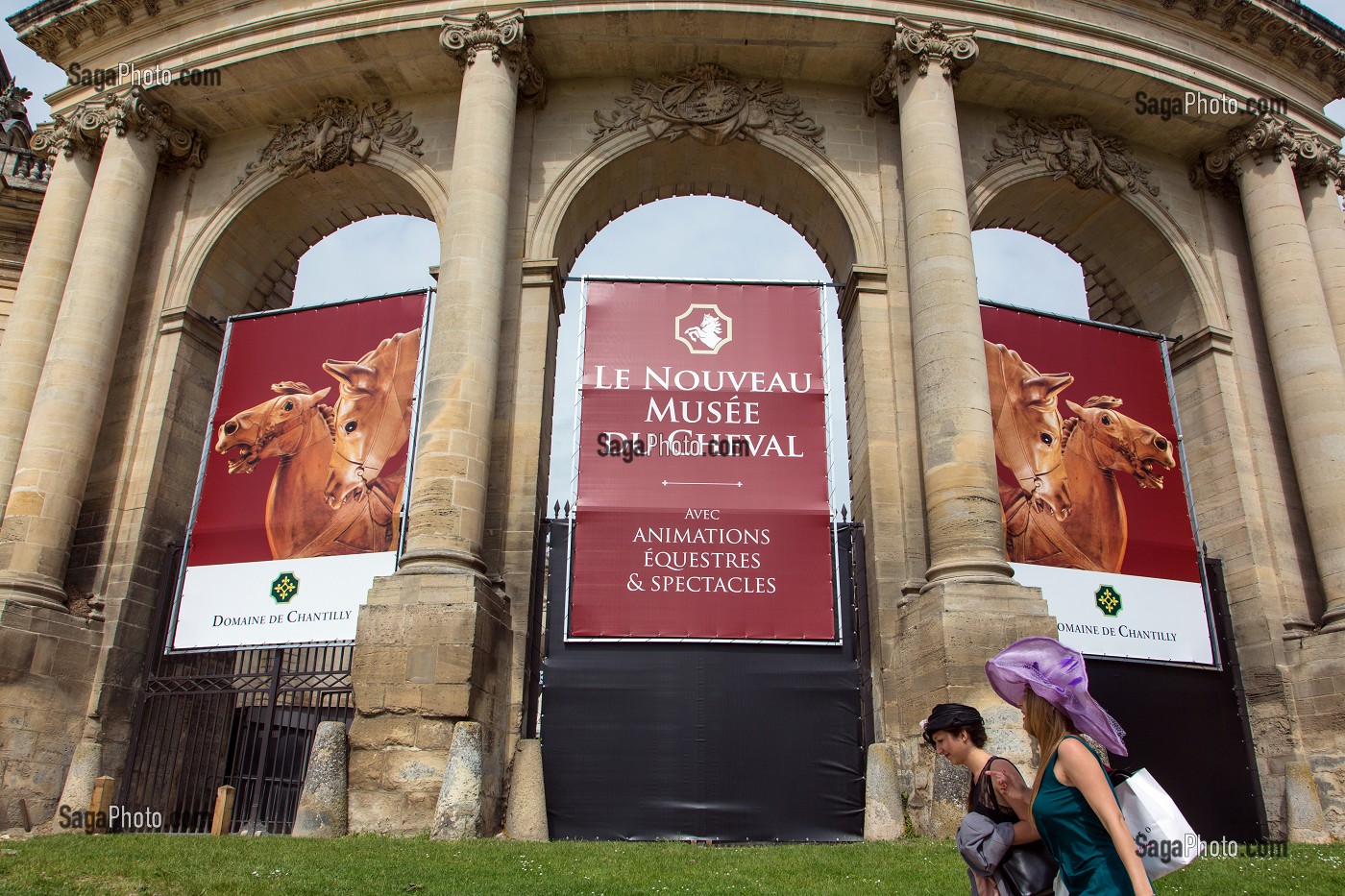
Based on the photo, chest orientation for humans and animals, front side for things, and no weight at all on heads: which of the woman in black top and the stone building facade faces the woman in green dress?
the stone building facade

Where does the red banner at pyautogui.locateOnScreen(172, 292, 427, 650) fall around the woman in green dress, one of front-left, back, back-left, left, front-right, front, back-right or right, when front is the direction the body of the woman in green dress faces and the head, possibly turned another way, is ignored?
front-right

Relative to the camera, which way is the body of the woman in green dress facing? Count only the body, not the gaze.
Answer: to the viewer's left

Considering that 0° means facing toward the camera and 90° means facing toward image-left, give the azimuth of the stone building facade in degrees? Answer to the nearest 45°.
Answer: approximately 0°

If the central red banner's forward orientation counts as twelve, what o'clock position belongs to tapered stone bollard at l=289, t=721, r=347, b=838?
The tapered stone bollard is roughly at 2 o'clock from the central red banner.

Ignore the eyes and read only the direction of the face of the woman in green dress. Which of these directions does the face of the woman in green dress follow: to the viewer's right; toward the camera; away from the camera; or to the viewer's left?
to the viewer's left

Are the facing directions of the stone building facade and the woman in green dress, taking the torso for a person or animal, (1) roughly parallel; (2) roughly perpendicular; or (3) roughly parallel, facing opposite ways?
roughly perpendicular

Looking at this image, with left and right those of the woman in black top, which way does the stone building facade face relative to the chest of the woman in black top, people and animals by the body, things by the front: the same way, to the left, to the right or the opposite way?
to the left

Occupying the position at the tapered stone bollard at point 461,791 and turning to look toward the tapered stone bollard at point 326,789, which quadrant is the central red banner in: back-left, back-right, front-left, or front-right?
back-right

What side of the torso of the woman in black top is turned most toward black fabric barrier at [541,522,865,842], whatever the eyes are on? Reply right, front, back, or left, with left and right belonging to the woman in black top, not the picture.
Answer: right

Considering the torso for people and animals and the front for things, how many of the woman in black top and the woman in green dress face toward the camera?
0

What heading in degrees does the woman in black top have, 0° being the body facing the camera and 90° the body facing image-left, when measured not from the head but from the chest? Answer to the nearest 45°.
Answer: approximately 90°

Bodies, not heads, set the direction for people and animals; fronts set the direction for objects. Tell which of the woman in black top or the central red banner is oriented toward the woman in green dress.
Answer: the central red banner

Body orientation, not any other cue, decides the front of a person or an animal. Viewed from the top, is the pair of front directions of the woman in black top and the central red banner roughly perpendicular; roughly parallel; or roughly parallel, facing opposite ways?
roughly perpendicular

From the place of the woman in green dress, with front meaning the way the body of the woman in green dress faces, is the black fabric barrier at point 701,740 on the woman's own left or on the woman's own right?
on the woman's own right

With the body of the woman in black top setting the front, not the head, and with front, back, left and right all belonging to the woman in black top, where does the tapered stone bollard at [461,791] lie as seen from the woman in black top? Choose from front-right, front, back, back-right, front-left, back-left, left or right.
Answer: front-right

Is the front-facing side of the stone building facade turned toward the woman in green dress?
yes
